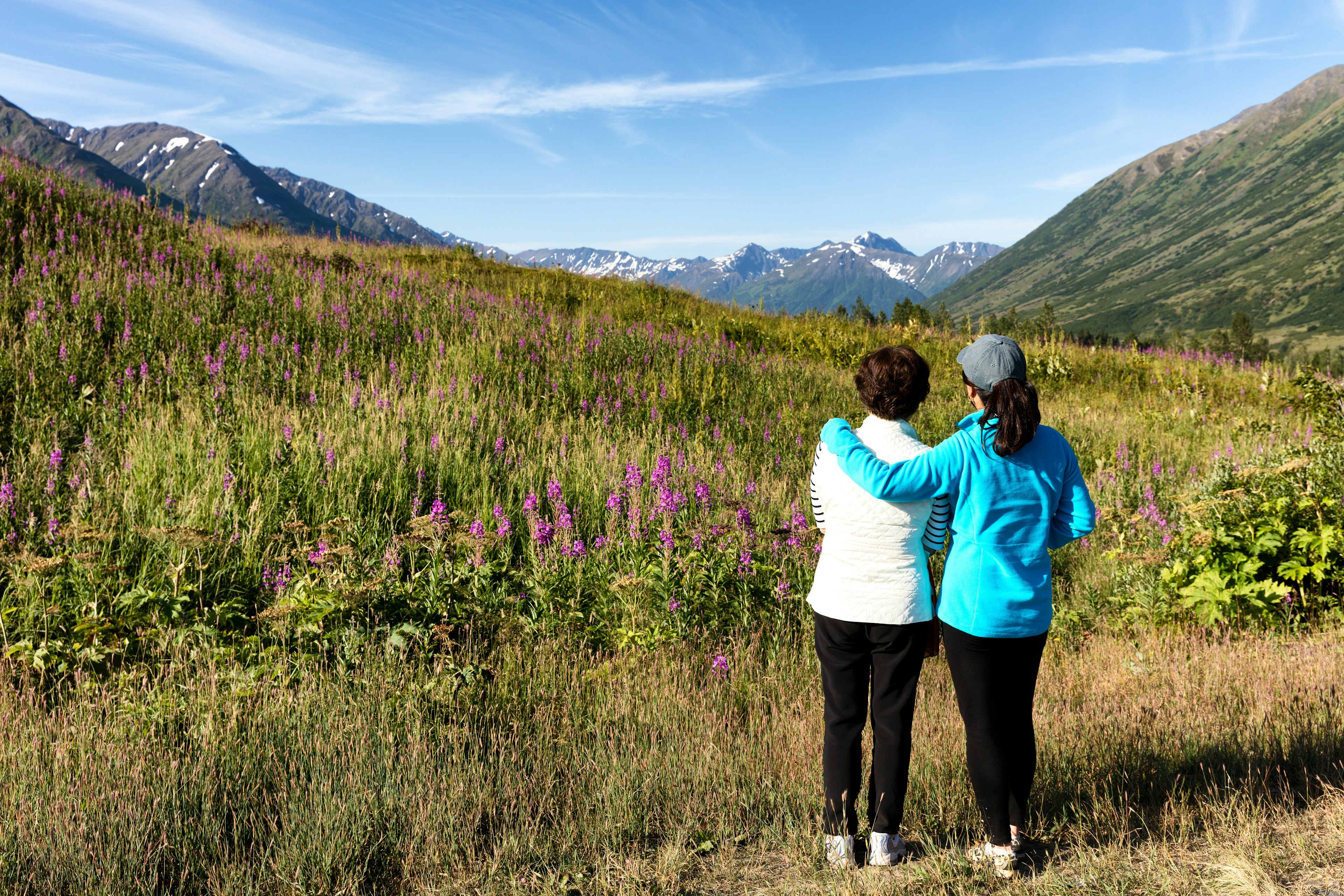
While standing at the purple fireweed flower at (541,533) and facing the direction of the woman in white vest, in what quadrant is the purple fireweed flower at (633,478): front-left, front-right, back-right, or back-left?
back-left

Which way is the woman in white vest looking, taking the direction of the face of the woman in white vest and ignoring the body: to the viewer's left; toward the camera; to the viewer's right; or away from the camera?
away from the camera

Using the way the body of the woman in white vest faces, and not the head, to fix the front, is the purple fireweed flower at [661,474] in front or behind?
in front

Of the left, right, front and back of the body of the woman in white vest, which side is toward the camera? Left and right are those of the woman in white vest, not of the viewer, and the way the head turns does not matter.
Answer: back

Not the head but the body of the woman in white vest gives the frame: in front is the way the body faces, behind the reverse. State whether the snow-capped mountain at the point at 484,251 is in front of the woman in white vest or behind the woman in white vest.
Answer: in front

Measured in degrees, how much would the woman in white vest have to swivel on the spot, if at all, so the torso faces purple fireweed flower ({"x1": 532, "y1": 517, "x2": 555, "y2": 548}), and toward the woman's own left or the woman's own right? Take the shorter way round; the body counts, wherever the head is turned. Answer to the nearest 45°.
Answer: approximately 45° to the woman's own left

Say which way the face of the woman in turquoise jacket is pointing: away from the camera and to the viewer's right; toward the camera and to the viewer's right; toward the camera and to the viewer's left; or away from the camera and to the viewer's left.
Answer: away from the camera and to the viewer's left
